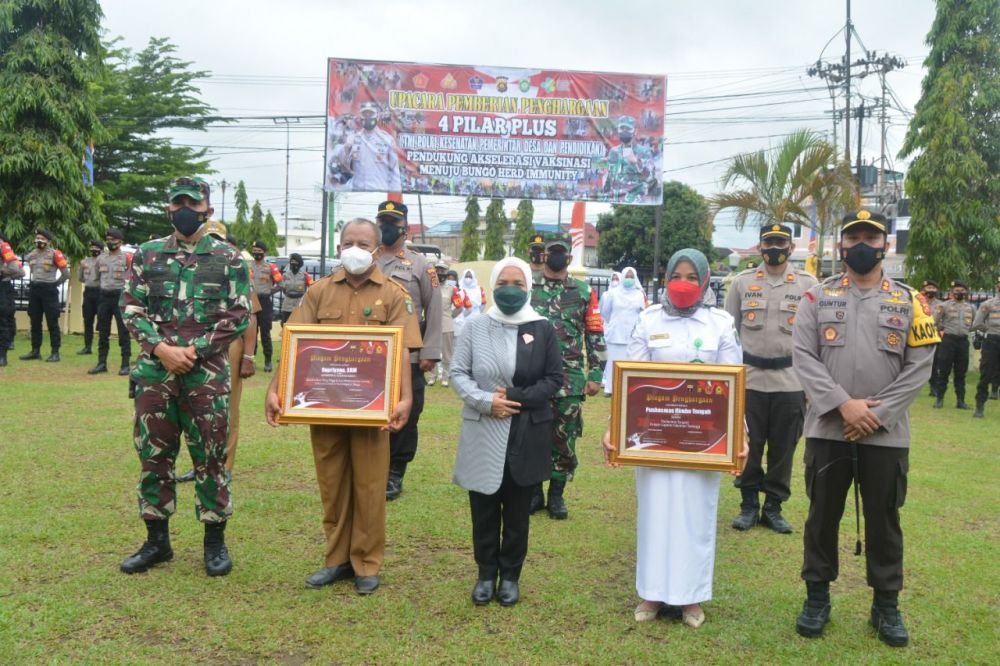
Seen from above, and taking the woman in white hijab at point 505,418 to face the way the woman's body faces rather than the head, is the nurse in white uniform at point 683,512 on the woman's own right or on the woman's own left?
on the woman's own left

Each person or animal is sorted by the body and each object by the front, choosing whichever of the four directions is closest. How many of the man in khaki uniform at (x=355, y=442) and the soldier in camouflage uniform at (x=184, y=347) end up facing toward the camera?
2

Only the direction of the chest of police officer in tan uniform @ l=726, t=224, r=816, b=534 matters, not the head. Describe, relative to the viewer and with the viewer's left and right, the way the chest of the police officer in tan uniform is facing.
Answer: facing the viewer

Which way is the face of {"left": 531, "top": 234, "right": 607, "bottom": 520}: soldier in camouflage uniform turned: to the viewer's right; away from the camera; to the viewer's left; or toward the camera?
toward the camera

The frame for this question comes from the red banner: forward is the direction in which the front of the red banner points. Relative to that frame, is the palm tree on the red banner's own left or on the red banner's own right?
on the red banner's own left

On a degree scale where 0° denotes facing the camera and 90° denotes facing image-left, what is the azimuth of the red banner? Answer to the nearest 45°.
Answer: approximately 0°

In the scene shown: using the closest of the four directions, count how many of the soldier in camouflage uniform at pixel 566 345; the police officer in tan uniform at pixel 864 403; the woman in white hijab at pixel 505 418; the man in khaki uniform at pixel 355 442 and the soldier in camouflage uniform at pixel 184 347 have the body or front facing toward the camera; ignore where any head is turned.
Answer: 5

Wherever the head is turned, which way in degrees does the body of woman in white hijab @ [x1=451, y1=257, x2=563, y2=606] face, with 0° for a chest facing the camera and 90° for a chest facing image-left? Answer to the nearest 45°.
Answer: approximately 0°

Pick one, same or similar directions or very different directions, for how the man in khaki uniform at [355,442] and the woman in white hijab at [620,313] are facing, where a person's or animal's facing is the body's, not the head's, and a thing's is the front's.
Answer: same or similar directions

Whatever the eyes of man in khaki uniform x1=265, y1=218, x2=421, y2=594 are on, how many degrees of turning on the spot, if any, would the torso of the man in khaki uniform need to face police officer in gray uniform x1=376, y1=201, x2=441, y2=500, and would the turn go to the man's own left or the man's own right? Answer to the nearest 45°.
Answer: approximately 180°

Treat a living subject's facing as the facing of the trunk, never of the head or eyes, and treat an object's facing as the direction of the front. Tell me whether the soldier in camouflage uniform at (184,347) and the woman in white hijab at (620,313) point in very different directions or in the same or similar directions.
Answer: same or similar directions

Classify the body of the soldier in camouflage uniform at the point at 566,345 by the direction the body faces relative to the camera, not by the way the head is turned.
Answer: toward the camera

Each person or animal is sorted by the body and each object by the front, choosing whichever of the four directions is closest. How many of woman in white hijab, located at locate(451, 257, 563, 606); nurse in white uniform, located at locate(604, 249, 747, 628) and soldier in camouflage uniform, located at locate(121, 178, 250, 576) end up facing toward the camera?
3

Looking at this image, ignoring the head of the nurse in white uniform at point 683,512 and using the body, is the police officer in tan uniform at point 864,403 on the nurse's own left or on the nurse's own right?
on the nurse's own left

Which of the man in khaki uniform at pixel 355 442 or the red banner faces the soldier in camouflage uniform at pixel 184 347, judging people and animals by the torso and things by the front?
the red banner

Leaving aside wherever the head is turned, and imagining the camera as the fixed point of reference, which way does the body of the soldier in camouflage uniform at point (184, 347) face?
toward the camera

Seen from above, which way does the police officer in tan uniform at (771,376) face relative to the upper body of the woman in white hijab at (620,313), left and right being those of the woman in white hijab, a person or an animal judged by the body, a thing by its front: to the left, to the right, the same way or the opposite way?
the same way

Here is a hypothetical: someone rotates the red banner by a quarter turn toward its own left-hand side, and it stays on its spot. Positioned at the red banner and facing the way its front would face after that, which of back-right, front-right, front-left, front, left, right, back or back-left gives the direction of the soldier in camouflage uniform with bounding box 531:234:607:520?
right

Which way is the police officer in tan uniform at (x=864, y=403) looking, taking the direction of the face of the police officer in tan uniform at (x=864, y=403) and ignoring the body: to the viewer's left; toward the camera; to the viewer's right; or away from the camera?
toward the camera

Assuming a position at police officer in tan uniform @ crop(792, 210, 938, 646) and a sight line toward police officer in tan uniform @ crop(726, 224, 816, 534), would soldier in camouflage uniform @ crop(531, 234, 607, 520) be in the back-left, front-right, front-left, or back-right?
front-left

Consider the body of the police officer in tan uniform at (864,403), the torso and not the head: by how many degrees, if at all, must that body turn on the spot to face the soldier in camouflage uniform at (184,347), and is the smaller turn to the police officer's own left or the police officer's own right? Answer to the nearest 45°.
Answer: approximately 90° to the police officer's own right

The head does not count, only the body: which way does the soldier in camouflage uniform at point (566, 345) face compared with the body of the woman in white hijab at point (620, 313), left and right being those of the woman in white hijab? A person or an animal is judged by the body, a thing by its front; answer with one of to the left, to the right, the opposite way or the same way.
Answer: the same way
